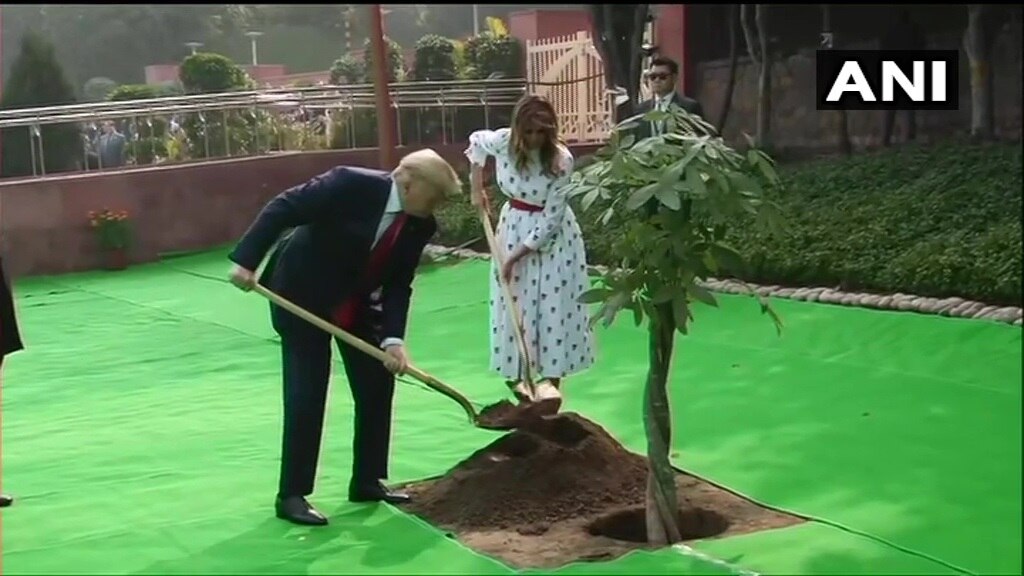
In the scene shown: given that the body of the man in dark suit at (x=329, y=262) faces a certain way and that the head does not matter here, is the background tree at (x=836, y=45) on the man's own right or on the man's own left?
on the man's own left

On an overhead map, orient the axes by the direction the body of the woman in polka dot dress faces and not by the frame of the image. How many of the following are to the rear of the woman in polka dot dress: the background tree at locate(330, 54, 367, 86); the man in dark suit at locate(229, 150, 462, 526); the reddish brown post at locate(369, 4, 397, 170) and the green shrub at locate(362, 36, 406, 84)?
3

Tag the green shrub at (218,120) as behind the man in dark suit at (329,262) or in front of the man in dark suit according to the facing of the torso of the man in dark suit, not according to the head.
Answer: behind

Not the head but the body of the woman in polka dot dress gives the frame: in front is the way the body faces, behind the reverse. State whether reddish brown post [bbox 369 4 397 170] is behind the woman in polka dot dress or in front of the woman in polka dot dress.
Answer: behind

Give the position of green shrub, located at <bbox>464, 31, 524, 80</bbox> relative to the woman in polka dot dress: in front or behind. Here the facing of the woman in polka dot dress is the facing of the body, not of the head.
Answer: behind

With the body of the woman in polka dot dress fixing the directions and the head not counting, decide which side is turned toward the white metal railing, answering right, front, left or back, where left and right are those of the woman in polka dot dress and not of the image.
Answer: back

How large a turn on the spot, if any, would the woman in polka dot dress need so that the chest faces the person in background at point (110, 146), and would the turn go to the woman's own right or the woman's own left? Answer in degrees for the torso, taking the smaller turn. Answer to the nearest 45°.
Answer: approximately 135° to the woman's own right

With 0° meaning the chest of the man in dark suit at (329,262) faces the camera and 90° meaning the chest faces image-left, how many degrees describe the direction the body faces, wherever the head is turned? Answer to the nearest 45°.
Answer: approximately 315°

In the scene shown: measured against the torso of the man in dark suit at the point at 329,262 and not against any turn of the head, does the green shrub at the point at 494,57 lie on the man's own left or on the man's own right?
on the man's own left
